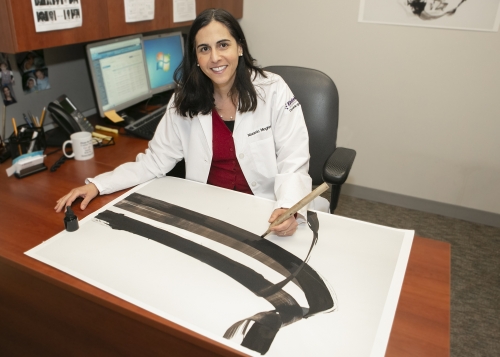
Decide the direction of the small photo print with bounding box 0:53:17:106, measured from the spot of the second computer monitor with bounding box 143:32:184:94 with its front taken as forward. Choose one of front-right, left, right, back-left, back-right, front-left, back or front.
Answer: right

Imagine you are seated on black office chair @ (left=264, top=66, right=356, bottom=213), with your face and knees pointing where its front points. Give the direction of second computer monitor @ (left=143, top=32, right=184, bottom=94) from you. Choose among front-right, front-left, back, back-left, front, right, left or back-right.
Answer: right

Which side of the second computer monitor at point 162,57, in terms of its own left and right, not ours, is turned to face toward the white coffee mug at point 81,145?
right

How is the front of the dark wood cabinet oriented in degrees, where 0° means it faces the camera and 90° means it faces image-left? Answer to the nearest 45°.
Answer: approximately 315°

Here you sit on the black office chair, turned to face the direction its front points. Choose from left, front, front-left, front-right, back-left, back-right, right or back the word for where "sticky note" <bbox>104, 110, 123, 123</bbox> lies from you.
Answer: front-right

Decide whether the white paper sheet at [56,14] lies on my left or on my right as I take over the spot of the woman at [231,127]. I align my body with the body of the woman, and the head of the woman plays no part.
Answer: on my right

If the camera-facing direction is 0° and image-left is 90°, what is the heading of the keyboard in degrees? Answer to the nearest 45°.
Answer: approximately 315°
